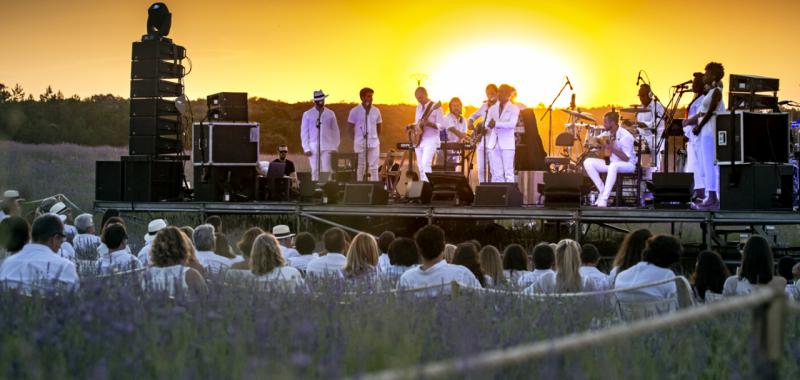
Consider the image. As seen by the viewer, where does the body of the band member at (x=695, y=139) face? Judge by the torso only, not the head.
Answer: to the viewer's left

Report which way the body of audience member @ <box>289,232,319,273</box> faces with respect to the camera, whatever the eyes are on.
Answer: away from the camera

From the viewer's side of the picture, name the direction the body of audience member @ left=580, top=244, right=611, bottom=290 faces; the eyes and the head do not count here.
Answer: away from the camera

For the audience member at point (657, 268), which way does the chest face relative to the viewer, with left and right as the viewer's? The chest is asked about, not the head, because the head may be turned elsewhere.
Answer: facing away from the viewer and to the right of the viewer

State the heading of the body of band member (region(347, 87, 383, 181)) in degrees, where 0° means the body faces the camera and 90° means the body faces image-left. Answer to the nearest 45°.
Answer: approximately 0°

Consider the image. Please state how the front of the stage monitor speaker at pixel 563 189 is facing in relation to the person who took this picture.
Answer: facing away from the viewer

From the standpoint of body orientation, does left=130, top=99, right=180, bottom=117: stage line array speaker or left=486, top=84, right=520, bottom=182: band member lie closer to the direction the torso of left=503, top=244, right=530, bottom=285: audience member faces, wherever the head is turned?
the band member

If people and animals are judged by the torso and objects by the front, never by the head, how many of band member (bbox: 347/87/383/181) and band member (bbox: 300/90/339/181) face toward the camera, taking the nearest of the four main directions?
2
